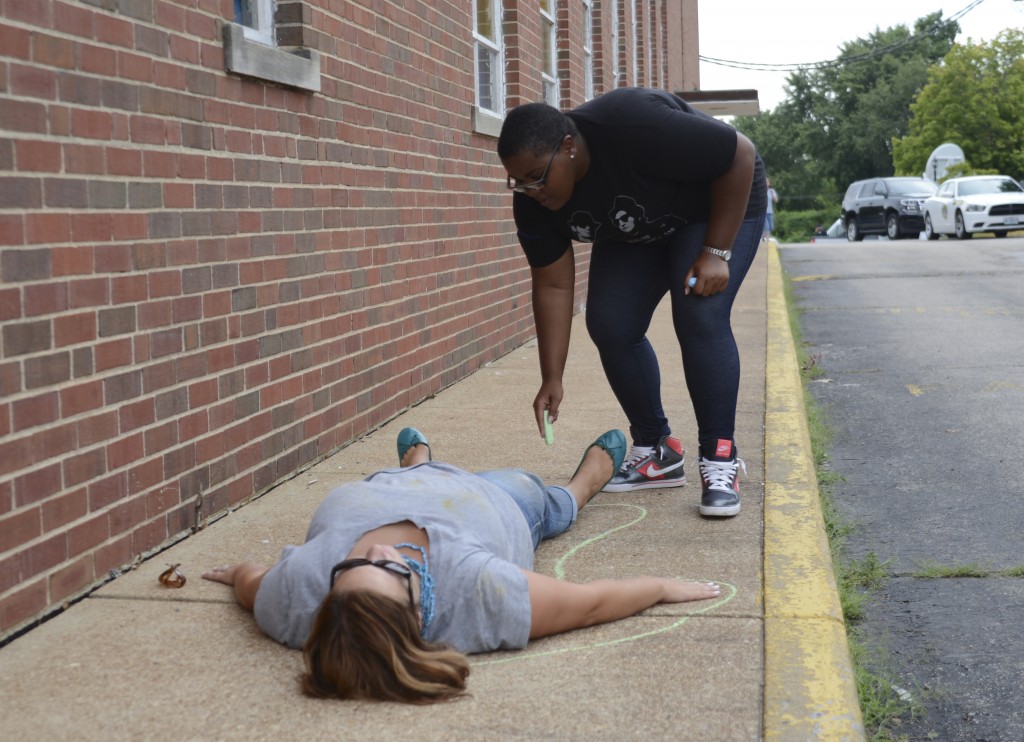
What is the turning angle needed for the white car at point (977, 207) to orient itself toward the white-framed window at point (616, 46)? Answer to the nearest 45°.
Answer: approximately 45° to its right

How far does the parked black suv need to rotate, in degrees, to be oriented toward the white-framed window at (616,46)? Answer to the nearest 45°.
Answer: approximately 45° to its right

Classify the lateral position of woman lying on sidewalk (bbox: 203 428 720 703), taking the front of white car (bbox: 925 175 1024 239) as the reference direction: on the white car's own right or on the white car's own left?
on the white car's own right

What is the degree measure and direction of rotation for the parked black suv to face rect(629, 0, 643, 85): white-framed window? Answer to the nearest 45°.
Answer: approximately 45° to its right

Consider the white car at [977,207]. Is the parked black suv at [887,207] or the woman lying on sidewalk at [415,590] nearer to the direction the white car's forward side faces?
the woman lying on sidewalk

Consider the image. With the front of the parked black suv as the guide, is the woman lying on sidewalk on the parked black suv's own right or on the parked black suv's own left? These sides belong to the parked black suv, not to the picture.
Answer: on the parked black suv's own right

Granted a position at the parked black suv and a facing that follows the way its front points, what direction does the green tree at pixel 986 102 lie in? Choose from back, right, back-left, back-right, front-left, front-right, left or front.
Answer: back-left

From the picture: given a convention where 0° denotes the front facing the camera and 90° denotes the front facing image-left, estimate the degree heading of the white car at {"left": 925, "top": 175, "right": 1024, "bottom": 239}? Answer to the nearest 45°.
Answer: approximately 315°
